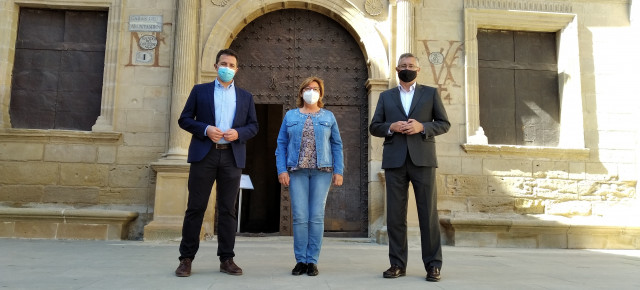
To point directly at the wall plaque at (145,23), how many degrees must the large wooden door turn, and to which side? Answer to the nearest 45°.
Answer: approximately 90° to its right

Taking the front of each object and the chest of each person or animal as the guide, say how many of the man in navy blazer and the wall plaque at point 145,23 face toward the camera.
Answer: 2

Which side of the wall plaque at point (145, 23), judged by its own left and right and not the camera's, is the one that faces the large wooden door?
left

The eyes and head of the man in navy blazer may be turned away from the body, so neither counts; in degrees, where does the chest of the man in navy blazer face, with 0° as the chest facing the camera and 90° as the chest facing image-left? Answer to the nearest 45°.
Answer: approximately 0°

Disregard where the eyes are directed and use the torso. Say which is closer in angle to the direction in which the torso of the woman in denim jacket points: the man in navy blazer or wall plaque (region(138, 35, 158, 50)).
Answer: the man in navy blazer

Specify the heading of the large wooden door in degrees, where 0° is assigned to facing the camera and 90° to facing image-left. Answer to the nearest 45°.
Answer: approximately 0°
